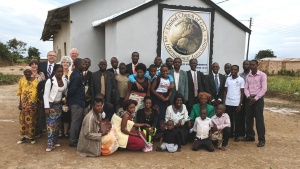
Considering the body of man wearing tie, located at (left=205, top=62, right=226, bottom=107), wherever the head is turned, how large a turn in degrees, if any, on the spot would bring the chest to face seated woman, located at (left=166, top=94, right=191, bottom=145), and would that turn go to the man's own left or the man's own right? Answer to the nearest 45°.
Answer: approximately 45° to the man's own right

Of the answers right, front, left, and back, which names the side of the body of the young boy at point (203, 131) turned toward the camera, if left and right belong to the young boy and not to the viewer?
front

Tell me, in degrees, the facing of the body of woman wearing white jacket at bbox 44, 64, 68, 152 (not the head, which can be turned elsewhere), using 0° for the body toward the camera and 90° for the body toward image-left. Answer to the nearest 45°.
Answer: approximately 315°

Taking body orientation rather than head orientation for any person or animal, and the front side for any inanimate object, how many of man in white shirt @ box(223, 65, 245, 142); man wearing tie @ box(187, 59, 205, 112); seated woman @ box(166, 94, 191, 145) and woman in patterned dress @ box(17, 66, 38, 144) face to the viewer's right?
0

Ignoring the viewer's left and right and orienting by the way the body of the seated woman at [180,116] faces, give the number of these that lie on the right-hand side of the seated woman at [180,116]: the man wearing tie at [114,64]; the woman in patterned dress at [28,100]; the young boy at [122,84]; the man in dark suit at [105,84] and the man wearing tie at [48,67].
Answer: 5

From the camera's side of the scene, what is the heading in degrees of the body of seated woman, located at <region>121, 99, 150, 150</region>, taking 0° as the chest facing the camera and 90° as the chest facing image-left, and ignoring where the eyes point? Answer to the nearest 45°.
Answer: approximately 315°

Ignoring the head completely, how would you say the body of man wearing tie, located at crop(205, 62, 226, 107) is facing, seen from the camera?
toward the camera

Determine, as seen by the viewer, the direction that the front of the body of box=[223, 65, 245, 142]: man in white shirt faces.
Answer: toward the camera

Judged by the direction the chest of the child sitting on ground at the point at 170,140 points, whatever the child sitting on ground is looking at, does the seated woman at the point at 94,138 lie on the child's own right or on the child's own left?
on the child's own right

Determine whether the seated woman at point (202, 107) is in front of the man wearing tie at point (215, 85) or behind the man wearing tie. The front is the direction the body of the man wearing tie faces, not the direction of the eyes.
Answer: in front

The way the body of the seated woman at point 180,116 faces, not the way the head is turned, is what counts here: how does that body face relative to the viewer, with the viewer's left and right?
facing the viewer

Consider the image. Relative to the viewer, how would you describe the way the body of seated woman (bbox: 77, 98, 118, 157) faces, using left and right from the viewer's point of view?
facing to the right of the viewer
